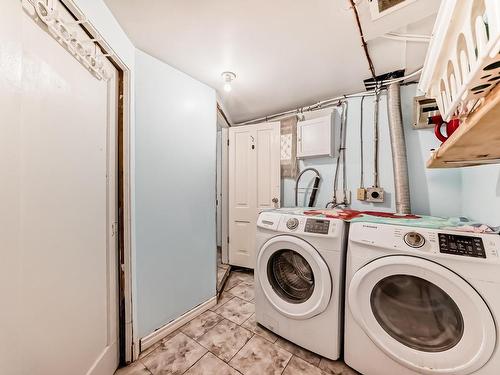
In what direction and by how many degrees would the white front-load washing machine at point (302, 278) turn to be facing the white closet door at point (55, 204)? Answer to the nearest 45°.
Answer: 0° — it already faces it

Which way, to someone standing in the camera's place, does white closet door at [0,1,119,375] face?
facing the viewer and to the right of the viewer

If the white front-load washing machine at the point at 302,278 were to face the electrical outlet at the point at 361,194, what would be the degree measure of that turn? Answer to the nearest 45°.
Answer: approximately 180°

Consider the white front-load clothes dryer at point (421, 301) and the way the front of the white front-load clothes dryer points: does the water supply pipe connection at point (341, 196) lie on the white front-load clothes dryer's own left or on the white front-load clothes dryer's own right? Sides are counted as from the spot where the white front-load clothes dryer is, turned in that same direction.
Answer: on the white front-load clothes dryer's own right

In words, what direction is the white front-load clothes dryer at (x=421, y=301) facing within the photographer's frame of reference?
facing the viewer and to the left of the viewer

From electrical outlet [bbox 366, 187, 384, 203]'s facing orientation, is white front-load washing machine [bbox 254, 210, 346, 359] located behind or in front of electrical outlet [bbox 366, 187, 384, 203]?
in front

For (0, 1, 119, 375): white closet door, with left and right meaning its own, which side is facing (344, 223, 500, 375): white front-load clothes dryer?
front

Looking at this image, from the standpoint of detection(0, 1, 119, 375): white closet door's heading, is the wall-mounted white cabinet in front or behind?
in front

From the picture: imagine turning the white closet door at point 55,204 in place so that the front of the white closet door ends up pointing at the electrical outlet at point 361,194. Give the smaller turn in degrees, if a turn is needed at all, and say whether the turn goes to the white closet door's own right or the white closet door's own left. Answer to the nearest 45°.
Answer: approximately 45° to the white closet door's own left

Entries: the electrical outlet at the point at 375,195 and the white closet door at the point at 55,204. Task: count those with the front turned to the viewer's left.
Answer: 0

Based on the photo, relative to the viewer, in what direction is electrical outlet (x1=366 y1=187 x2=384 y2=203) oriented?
toward the camera

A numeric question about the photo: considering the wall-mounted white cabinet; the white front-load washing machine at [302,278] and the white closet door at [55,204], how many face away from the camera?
0
